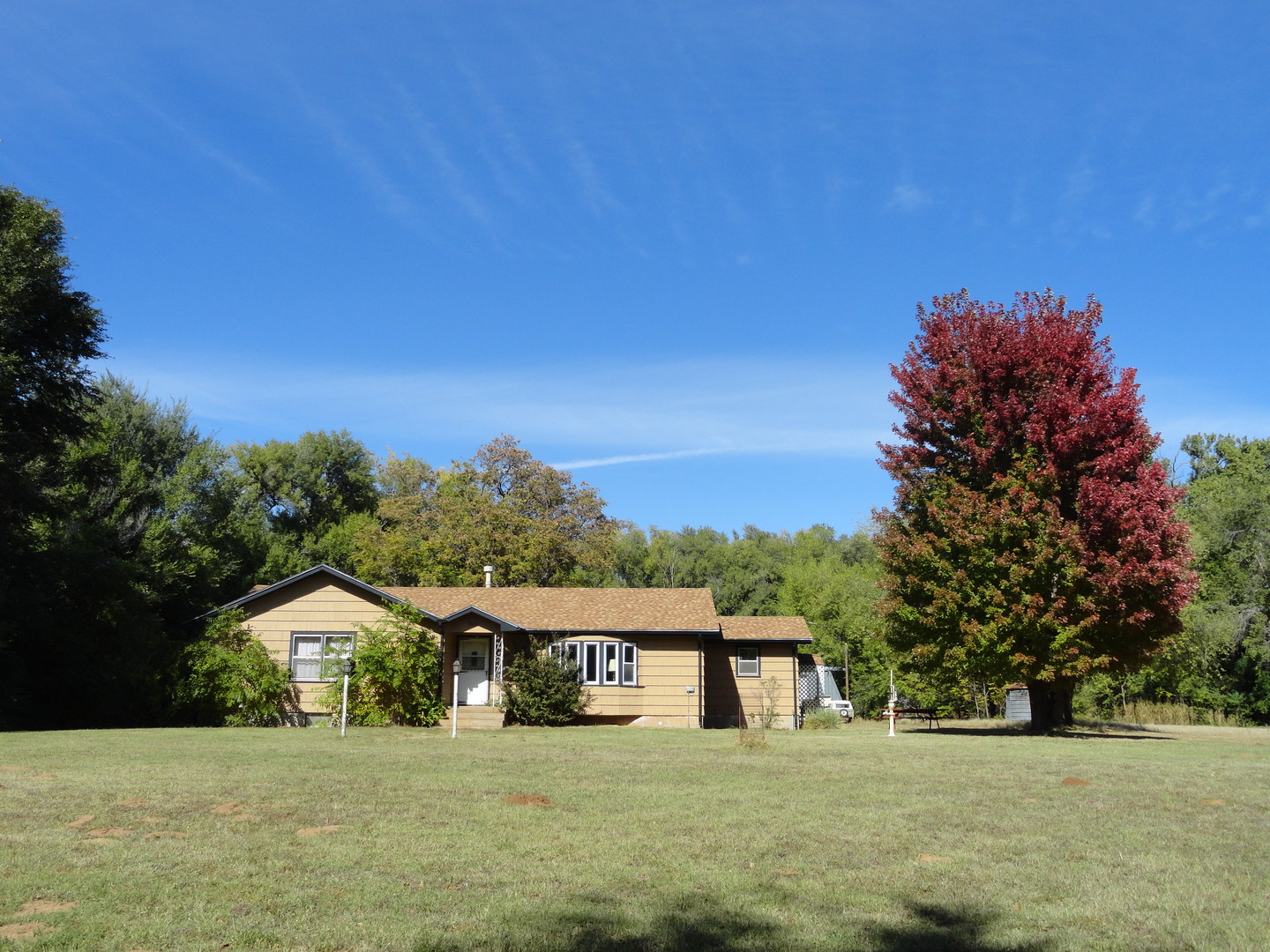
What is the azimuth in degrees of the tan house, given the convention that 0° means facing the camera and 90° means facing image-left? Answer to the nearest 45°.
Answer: approximately 0°

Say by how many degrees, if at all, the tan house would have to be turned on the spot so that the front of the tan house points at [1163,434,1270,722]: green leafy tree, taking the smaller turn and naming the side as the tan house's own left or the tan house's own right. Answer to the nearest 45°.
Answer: approximately 90° to the tan house's own left

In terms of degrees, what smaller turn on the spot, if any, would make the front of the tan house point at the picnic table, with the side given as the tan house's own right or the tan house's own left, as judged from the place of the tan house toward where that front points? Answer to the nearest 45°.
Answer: approximately 90° to the tan house's own left

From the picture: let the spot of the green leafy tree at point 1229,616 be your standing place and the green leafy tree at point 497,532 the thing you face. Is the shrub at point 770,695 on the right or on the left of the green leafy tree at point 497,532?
left

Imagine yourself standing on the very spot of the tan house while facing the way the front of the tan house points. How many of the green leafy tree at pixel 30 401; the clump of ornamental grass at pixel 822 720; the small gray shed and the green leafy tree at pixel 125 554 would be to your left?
2

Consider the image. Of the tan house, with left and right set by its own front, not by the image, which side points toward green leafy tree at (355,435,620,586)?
back

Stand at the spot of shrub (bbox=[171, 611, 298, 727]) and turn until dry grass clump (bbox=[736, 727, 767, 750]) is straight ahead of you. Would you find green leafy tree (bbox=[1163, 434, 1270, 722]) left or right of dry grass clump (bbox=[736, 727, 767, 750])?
left

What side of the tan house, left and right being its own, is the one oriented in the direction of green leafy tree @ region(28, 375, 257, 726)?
right

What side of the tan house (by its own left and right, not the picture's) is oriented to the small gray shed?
left

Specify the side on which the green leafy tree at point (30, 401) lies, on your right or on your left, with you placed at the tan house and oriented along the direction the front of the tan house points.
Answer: on your right
